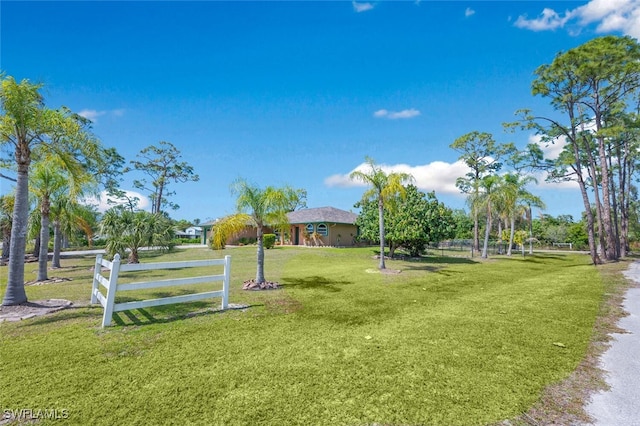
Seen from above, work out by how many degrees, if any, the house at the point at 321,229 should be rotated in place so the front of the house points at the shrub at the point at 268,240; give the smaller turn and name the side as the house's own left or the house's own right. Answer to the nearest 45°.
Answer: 0° — it already faces it

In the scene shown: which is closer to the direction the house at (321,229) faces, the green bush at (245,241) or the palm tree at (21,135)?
the palm tree

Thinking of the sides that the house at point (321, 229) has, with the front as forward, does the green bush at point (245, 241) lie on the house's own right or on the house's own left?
on the house's own right

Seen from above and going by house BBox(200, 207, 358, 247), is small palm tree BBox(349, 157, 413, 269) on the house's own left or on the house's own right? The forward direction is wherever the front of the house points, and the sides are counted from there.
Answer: on the house's own left

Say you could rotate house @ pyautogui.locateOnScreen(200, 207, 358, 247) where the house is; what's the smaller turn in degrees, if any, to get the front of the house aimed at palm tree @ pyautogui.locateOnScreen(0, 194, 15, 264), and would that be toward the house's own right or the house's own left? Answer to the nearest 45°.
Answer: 0° — it already faces it

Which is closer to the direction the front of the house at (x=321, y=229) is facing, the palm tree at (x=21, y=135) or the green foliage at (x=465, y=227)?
the palm tree

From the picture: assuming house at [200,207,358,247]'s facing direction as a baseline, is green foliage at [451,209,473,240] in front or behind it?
behind

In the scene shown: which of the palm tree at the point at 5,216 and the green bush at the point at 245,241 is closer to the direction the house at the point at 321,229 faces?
the palm tree

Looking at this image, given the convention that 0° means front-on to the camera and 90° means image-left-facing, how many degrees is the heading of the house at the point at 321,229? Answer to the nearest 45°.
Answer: approximately 45°

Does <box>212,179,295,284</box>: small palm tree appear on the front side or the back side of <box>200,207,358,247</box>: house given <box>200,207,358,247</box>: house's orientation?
on the front side
